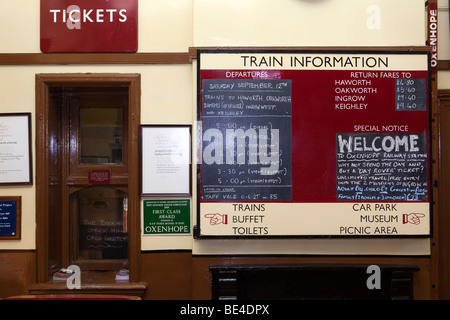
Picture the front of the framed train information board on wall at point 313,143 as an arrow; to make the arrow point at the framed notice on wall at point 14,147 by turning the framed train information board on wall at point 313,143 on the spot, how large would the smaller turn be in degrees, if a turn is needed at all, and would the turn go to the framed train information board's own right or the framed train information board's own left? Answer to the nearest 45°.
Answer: approximately 90° to the framed train information board's own right

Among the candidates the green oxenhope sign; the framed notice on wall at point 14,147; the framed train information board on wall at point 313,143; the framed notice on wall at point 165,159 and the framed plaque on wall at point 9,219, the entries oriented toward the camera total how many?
5

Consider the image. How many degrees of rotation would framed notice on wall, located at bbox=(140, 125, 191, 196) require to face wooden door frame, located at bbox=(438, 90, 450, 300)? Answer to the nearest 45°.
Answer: approximately 90° to its left

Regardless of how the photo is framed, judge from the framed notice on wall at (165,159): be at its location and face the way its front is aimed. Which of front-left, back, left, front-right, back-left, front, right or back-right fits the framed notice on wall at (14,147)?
right

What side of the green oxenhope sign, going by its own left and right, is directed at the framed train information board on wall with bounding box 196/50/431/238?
left

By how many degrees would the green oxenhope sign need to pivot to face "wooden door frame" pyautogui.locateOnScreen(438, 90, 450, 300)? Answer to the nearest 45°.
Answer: approximately 90° to its left

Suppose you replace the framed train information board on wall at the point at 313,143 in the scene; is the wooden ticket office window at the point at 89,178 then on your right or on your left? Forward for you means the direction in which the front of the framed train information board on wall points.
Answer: on your right

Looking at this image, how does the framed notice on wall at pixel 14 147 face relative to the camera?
toward the camera

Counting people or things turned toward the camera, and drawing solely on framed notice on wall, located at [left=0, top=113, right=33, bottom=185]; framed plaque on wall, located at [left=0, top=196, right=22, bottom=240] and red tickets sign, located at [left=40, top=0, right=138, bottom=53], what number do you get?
3

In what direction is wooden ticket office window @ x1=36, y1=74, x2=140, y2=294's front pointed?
toward the camera

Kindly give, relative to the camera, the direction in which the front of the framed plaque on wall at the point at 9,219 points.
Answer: facing the viewer

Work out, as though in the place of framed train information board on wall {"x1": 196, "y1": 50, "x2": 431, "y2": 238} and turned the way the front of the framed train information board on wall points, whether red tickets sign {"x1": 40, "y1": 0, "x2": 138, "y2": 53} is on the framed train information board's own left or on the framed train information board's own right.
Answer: on the framed train information board's own right

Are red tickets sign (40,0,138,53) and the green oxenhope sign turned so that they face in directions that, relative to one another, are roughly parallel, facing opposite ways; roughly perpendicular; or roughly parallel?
roughly parallel

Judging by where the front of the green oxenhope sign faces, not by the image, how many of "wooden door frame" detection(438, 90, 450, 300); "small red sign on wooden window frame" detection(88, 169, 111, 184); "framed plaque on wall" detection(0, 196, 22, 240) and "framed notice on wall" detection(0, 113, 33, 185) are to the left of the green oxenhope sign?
1

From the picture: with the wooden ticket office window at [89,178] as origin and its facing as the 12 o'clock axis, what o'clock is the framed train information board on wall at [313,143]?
The framed train information board on wall is roughly at 10 o'clock from the wooden ticket office window.
